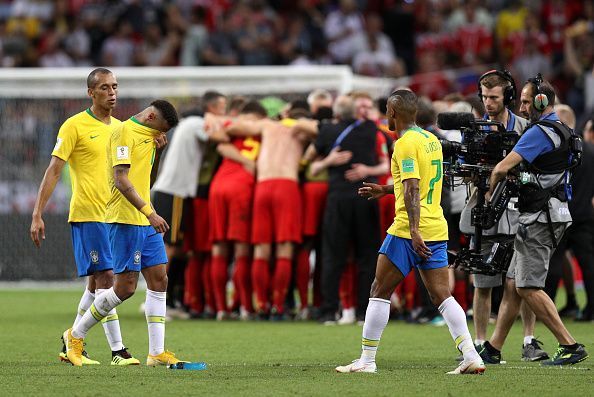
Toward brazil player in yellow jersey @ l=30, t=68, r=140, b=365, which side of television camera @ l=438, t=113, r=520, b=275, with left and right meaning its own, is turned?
front

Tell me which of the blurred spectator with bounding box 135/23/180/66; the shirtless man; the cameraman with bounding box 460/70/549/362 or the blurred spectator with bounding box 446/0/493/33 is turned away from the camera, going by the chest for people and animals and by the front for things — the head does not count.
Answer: the shirtless man

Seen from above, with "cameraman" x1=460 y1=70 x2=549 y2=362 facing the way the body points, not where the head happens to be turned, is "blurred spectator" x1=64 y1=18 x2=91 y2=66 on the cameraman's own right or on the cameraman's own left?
on the cameraman's own right

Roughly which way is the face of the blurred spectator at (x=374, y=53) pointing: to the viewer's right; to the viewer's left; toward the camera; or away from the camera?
toward the camera

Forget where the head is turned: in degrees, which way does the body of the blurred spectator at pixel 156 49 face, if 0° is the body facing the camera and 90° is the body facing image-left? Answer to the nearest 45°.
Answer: approximately 0°

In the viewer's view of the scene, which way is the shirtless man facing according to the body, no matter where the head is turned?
away from the camera

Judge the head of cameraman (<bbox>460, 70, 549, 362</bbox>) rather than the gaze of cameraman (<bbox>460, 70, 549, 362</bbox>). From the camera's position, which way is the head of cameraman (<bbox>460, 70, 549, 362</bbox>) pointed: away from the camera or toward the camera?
toward the camera

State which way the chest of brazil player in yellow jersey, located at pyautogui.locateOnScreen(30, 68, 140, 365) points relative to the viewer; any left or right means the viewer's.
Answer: facing the viewer and to the right of the viewer

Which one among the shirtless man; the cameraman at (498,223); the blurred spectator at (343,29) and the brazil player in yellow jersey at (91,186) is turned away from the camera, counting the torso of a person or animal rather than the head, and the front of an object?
the shirtless man

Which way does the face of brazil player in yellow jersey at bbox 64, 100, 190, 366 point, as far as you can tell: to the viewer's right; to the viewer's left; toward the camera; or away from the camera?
to the viewer's right

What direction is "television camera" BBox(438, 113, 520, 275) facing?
to the viewer's left

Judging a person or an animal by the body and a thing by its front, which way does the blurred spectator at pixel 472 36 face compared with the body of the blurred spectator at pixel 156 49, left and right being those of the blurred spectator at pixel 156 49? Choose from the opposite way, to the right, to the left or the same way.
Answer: the same way

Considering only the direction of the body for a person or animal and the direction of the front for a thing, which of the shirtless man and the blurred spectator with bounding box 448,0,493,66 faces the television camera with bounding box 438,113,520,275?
the blurred spectator

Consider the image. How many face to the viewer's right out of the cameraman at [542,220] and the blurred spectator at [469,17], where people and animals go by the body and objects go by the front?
0

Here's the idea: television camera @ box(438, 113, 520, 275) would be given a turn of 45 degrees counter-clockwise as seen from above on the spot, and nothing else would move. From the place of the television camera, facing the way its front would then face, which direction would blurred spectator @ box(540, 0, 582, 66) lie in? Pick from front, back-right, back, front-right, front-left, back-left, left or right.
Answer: back-right

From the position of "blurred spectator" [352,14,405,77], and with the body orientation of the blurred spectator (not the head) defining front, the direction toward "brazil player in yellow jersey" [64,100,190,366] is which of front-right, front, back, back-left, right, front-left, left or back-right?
front

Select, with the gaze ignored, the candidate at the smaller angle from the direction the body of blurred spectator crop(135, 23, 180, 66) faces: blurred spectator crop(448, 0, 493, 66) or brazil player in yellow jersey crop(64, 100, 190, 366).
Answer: the brazil player in yellow jersey

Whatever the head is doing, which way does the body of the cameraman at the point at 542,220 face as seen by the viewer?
to the viewer's left

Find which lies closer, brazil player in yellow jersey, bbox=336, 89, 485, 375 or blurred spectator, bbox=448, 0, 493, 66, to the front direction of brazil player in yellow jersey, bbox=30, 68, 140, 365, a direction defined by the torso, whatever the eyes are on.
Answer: the brazil player in yellow jersey

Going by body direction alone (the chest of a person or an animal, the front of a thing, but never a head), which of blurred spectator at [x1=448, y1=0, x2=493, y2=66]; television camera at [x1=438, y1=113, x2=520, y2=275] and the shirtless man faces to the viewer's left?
the television camera

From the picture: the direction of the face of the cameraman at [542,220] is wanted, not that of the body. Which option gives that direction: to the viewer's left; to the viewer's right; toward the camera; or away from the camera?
to the viewer's left
